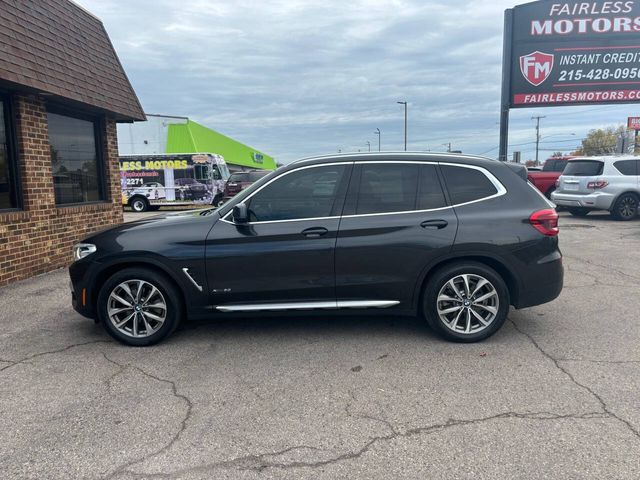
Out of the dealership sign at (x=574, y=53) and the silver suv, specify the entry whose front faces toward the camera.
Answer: the dealership sign

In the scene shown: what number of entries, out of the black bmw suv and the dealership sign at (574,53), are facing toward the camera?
1

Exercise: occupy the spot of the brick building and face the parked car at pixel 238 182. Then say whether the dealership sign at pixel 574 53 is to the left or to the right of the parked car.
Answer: right

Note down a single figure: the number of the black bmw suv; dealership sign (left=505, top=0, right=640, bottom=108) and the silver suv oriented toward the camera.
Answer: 1

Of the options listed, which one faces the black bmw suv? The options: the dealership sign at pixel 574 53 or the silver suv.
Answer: the dealership sign

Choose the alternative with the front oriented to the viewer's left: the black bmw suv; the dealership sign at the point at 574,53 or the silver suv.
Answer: the black bmw suv

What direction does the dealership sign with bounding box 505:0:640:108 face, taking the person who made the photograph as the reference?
facing the viewer

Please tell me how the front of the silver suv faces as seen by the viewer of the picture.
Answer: facing away from the viewer and to the right of the viewer

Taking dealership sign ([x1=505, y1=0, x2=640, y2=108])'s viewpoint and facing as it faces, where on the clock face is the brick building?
The brick building is roughly at 1 o'clock from the dealership sign.

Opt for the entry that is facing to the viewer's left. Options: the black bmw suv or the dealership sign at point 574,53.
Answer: the black bmw suv

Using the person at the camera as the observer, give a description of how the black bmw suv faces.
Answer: facing to the left of the viewer

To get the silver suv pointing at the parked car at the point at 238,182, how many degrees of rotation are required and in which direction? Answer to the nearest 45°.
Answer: approximately 135° to its left

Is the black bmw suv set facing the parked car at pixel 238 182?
no

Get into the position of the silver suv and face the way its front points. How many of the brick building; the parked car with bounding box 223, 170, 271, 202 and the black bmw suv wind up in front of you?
0

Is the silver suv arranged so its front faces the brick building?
no

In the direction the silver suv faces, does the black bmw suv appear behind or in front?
behind
